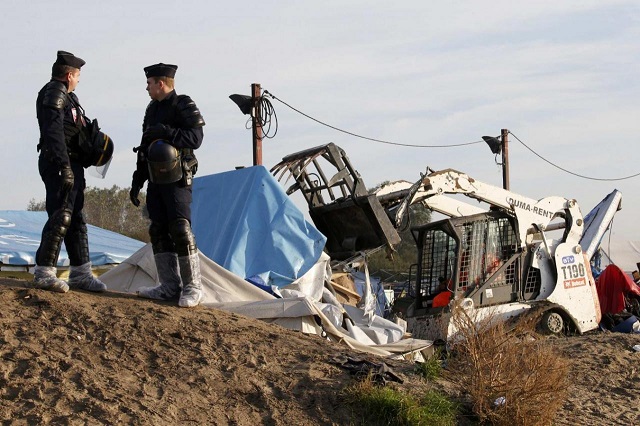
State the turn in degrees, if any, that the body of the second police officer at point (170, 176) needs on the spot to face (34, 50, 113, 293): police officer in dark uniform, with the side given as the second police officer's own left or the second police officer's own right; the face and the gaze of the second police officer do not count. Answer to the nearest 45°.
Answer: approximately 45° to the second police officer's own right

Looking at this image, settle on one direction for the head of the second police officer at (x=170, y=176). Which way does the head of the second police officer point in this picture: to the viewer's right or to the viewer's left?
to the viewer's left

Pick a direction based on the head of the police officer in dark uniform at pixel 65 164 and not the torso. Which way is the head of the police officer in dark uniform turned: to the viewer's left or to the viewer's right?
to the viewer's right

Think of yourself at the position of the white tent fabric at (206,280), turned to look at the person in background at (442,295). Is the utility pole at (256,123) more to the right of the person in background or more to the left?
left

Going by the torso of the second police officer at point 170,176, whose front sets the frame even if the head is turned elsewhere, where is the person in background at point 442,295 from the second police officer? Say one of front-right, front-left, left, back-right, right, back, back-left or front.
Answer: back

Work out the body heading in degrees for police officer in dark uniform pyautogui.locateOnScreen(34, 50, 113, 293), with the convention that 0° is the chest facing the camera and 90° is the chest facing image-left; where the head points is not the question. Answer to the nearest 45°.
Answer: approximately 270°

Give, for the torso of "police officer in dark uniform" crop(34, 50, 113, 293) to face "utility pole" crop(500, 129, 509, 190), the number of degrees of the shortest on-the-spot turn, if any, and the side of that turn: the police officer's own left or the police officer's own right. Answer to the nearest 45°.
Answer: approximately 45° to the police officer's own left

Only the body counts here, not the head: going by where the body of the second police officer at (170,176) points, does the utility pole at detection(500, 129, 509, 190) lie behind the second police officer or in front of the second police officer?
behind

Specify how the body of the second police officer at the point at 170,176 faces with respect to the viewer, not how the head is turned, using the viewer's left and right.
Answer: facing the viewer and to the left of the viewer
